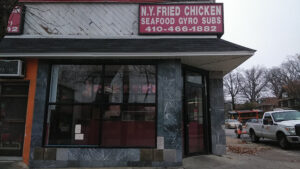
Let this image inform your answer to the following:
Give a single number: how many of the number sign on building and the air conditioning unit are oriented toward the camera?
2

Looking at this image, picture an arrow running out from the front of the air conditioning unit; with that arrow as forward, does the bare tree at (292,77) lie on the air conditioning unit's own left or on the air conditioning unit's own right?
on the air conditioning unit's own left

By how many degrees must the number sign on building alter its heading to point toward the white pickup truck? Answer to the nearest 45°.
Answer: approximately 90° to its left

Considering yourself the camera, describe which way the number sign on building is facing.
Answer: facing the viewer

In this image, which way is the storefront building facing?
toward the camera

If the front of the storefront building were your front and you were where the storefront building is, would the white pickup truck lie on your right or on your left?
on your left

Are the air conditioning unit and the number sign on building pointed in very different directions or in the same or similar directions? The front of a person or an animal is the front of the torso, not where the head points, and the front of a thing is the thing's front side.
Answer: same or similar directions

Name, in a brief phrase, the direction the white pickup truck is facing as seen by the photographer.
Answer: facing the viewer and to the right of the viewer
